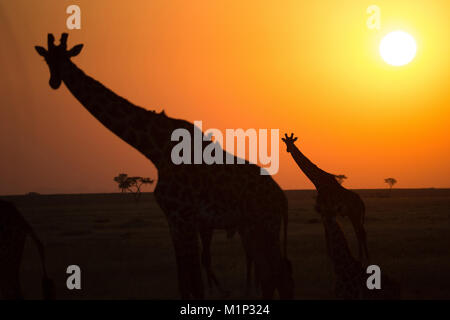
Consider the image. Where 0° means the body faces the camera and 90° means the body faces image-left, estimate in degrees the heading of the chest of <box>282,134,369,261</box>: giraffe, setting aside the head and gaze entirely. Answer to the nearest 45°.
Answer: approximately 90°

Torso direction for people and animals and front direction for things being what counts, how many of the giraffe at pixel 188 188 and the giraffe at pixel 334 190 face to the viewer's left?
2

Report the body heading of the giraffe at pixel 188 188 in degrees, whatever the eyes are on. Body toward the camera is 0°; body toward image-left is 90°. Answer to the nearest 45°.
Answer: approximately 90°
